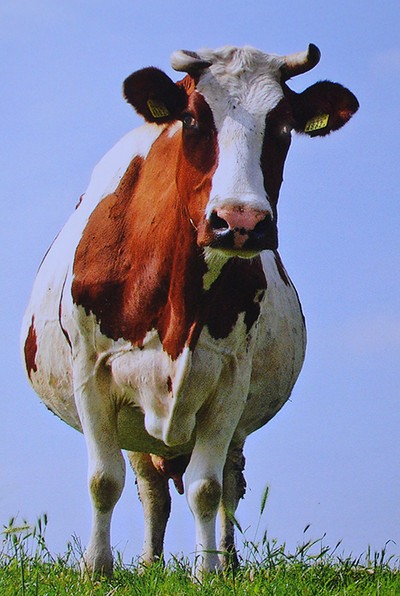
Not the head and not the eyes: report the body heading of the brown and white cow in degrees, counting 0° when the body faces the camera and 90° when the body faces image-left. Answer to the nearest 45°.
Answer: approximately 0°
